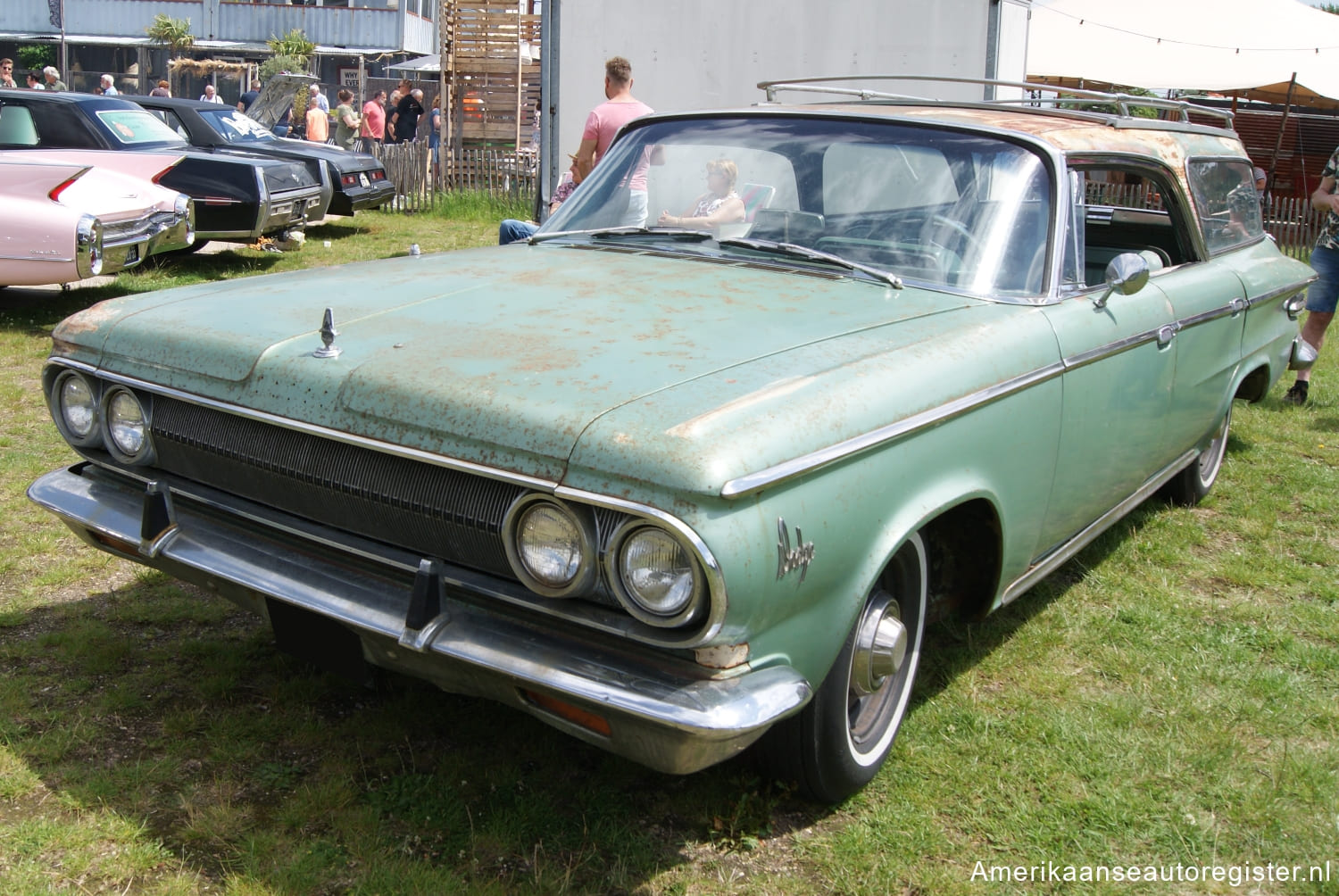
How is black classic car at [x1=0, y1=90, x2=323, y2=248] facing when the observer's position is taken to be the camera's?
facing away from the viewer and to the left of the viewer

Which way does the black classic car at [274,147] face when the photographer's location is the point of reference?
facing away from the viewer and to the left of the viewer

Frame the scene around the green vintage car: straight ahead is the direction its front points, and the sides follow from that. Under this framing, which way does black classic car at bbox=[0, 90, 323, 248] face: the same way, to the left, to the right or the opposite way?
to the right

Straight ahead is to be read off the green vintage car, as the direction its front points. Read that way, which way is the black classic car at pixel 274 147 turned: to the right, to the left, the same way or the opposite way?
to the right

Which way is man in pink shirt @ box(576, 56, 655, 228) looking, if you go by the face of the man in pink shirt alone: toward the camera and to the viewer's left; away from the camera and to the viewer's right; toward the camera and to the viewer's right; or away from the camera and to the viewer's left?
away from the camera and to the viewer's left
